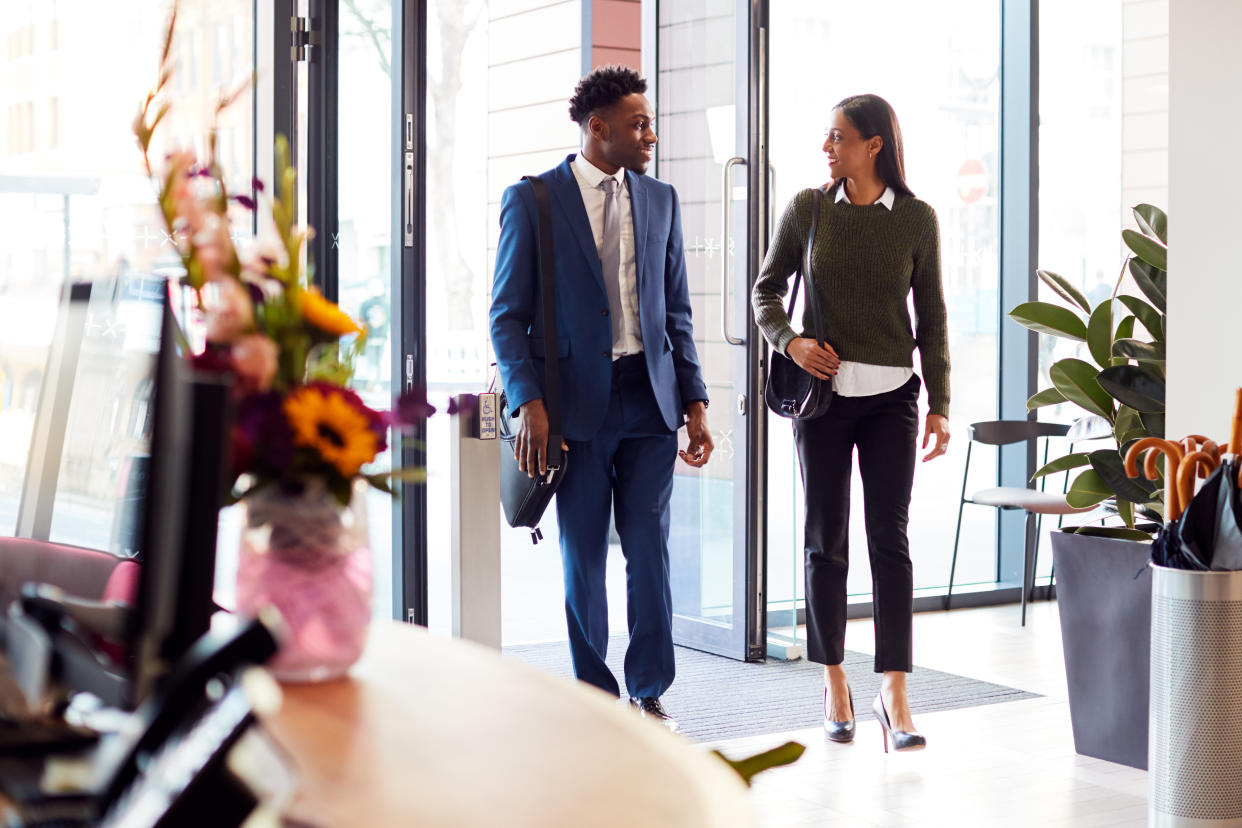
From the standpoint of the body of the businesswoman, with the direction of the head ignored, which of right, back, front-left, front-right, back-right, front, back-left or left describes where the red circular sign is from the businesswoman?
back

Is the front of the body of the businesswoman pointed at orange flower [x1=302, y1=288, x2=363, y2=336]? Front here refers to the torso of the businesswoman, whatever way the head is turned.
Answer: yes

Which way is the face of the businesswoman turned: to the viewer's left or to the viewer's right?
to the viewer's left

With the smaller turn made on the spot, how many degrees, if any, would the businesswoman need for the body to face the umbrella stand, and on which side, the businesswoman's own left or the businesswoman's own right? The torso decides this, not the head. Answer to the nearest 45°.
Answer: approximately 45° to the businesswoman's own left

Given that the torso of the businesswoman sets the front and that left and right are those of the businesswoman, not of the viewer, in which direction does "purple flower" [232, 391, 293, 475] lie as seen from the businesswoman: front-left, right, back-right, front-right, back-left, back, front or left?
front

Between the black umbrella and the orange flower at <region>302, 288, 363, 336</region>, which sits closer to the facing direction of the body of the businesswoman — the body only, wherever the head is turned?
the orange flower

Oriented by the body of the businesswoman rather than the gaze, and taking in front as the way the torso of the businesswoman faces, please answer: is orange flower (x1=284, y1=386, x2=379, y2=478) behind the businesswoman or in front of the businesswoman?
in front

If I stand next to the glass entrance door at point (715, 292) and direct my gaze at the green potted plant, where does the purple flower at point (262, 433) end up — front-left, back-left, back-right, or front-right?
front-right

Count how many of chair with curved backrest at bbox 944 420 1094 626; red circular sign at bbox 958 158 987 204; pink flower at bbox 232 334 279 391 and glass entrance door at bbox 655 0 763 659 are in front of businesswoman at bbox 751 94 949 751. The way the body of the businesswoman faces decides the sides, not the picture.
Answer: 1

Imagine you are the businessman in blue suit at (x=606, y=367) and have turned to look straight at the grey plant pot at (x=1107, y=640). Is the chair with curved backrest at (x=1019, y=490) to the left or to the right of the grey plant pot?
left

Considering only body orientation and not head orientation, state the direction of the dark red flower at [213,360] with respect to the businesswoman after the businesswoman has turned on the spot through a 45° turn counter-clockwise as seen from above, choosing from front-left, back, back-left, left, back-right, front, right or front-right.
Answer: front-right

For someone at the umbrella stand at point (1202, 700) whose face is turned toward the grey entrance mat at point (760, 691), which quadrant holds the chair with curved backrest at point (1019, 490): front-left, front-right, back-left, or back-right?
front-right

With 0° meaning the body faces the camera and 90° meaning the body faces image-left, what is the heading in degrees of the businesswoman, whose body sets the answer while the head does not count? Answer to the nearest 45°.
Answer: approximately 0°

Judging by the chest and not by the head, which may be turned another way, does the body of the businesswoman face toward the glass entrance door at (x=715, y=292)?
no

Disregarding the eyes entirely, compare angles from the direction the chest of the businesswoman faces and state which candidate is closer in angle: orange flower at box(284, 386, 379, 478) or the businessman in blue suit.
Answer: the orange flower

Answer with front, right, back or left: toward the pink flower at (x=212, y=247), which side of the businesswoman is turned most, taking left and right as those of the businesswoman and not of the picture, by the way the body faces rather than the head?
front

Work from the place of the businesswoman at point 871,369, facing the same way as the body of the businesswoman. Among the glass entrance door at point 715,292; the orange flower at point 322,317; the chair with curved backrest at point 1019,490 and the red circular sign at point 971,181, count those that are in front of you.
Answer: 1

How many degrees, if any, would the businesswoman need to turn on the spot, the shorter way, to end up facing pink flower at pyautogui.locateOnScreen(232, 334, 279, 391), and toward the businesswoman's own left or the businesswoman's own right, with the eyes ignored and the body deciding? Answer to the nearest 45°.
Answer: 0° — they already face it

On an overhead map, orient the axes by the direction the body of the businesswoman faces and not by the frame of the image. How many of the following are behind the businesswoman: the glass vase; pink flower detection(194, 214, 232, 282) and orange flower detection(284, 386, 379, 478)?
0
